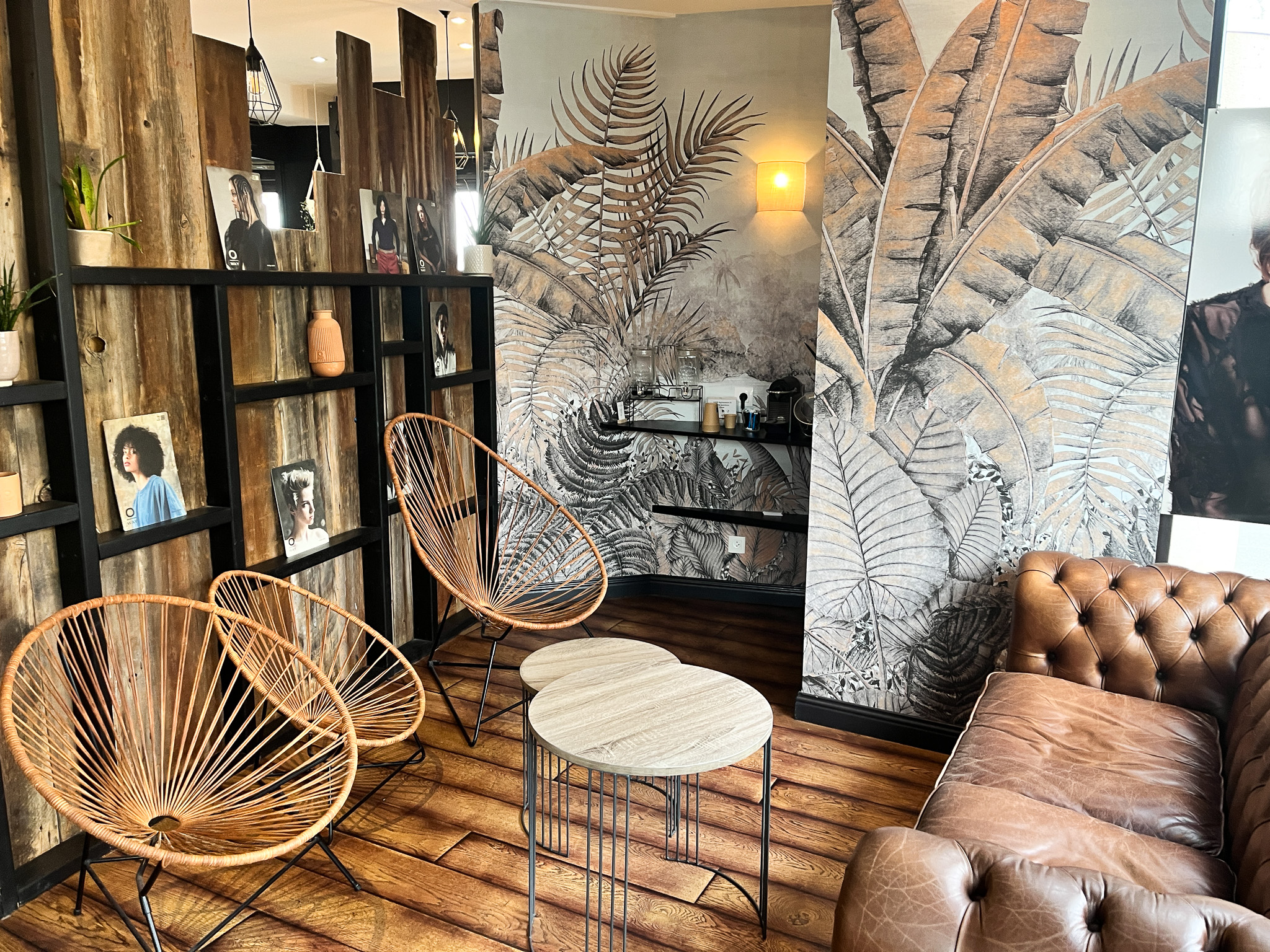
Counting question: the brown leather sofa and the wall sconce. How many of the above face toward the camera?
1

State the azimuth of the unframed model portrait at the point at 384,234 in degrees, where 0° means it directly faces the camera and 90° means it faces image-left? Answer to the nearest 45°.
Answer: approximately 315°

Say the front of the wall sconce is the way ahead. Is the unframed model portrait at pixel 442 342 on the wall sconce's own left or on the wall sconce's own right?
on the wall sconce's own right

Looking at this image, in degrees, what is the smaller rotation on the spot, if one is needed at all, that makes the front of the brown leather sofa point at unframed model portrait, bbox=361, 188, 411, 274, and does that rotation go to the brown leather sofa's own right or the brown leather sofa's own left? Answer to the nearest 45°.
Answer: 0° — it already faces it

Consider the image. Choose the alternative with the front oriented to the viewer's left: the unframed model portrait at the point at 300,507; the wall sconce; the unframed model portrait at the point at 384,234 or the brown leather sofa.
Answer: the brown leather sofa

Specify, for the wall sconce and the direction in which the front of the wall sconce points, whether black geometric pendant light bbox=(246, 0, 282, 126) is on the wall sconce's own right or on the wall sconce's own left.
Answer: on the wall sconce's own right

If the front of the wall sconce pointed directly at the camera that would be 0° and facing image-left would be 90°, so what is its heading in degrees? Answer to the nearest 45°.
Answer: approximately 0°

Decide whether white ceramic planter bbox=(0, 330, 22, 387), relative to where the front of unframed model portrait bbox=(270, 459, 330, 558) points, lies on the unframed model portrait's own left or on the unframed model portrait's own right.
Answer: on the unframed model portrait's own right

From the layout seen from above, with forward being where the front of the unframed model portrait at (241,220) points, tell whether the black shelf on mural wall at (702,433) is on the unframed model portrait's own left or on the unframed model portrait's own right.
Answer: on the unframed model portrait's own left

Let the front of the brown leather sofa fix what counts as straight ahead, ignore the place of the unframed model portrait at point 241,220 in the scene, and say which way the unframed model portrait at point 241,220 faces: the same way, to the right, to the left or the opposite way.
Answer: the opposite way
